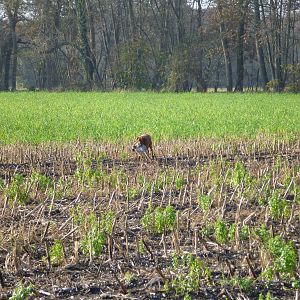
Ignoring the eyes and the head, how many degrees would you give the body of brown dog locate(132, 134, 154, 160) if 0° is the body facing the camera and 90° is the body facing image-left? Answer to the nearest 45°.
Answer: approximately 45°
